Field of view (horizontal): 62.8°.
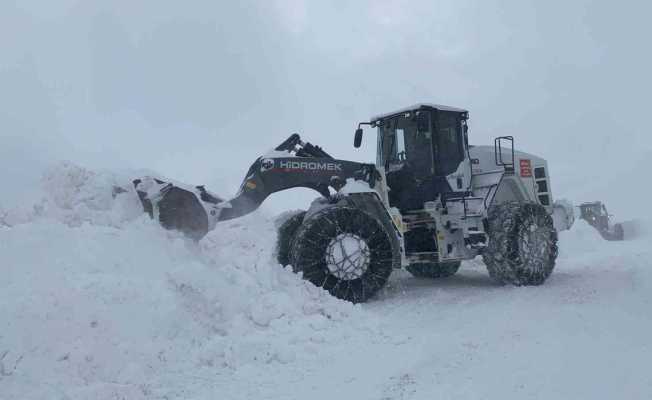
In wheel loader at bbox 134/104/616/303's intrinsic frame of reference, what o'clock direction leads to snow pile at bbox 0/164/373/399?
The snow pile is roughly at 12 o'clock from the wheel loader.

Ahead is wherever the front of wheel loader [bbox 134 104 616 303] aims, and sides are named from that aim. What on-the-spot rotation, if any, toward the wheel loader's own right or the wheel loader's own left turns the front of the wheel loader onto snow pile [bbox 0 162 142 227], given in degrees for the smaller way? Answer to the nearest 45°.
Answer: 0° — it already faces it

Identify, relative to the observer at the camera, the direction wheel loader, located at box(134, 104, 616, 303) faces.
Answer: facing the viewer and to the left of the viewer
